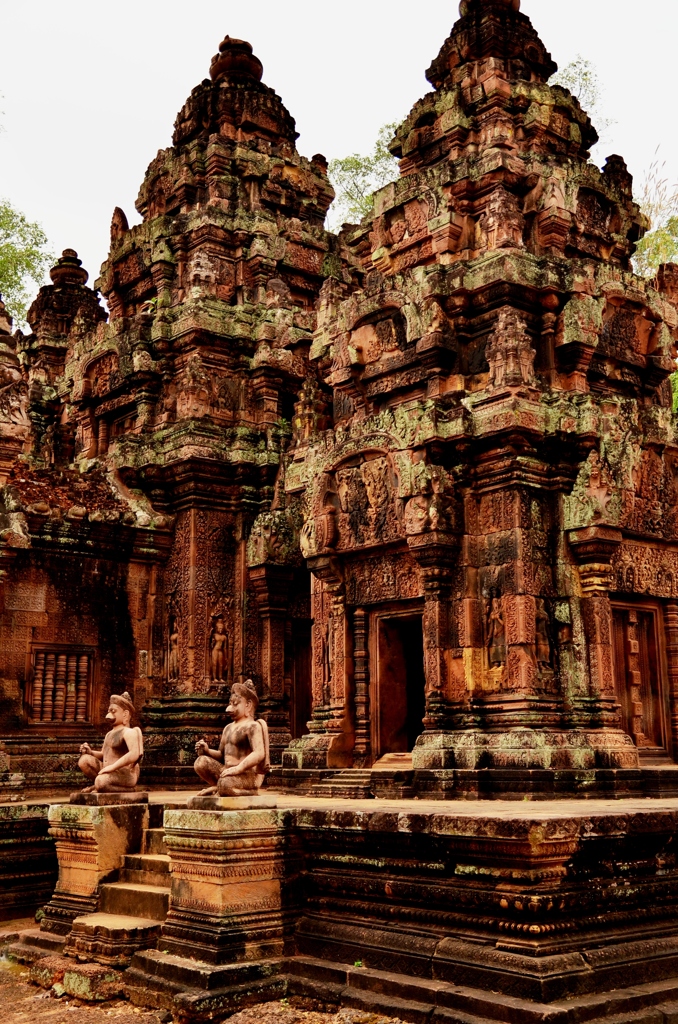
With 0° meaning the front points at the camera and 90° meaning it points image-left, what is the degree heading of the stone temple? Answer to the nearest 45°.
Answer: approximately 45°
